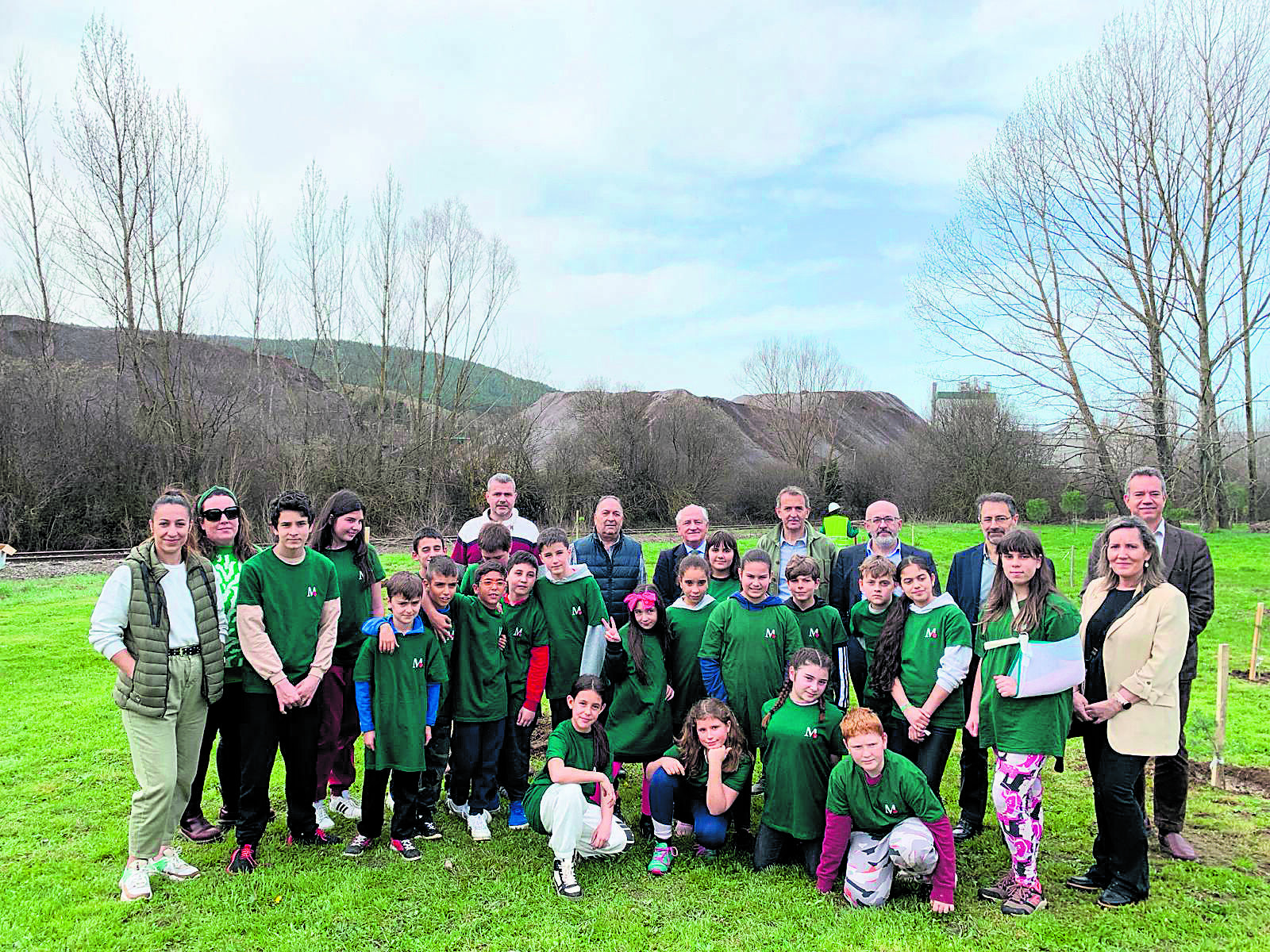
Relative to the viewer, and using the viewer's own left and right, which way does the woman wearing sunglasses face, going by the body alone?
facing the viewer

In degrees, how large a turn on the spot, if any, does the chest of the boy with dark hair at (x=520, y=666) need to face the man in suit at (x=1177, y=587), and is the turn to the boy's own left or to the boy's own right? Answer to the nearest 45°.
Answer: approximately 90° to the boy's own left

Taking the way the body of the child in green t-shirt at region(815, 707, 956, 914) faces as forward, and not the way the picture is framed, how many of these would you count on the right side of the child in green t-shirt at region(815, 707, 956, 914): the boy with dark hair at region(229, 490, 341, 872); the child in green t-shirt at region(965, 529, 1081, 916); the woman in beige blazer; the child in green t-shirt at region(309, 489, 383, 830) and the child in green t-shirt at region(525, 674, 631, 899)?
3

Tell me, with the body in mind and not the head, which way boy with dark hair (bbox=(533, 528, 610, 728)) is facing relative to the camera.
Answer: toward the camera

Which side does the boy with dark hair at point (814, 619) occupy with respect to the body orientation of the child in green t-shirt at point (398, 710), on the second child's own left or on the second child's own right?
on the second child's own left

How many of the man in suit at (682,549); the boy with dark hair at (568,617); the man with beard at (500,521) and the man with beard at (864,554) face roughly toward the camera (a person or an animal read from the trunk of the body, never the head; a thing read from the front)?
4

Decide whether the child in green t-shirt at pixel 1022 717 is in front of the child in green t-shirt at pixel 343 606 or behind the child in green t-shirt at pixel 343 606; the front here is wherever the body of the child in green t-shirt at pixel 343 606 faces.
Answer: in front

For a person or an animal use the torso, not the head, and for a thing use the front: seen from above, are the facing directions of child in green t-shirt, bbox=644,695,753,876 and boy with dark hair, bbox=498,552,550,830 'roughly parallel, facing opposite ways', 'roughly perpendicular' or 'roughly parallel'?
roughly parallel

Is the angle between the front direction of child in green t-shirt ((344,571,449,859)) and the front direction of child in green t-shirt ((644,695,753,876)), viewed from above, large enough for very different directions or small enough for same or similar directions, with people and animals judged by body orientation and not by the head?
same or similar directions

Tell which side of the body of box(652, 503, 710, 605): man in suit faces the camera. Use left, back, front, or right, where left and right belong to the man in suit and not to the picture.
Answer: front

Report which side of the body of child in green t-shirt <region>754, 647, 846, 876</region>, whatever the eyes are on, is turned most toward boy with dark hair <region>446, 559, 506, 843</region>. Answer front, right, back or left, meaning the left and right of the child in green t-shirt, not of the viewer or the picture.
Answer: right

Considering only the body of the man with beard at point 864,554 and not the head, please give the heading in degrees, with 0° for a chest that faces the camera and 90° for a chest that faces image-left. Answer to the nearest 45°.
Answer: approximately 0°

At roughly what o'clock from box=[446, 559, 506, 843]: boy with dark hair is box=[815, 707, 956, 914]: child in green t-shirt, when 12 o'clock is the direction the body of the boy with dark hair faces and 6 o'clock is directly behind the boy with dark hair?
The child in green t-shirt is roughly at 10 o'clock from the boy with dark hair.

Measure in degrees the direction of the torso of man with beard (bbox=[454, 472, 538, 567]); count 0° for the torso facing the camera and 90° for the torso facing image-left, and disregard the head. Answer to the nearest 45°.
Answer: approximately 0°

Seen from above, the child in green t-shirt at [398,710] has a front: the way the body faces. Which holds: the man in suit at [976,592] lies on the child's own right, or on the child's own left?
on the child's own left

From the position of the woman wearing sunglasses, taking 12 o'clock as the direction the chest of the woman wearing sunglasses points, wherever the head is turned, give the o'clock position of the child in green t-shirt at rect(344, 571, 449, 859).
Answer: The child in green t-shirt is roughly at 10 o'clock from the woman wearing sunglasses.

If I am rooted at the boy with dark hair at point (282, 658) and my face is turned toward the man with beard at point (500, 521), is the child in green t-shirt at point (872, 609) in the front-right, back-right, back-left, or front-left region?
front-right
